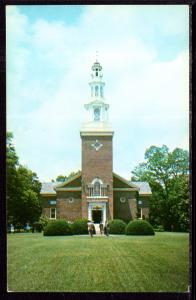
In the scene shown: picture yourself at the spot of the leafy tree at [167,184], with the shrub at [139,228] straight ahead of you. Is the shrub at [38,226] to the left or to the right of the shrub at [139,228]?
right

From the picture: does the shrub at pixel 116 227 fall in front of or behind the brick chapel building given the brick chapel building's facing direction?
in front

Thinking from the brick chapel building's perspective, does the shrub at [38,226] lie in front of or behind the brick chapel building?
in front

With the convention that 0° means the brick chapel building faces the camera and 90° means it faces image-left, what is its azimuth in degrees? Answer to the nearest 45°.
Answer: approximately 0°

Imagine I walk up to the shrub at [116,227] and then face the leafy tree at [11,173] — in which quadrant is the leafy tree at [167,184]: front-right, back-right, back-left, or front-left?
back-right

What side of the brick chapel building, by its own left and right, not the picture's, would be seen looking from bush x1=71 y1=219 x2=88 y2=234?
front
